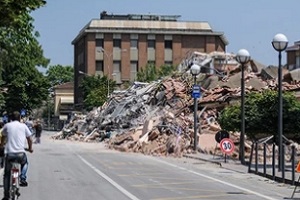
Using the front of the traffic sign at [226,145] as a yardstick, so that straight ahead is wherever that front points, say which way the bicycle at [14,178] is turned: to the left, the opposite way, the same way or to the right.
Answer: the opposite way

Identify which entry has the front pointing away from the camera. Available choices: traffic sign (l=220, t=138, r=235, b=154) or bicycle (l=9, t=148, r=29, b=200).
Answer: the bicycle

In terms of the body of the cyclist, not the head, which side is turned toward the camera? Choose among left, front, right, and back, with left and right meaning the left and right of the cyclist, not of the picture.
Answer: back

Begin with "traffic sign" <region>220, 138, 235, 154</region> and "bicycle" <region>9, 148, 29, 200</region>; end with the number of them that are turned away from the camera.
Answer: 1

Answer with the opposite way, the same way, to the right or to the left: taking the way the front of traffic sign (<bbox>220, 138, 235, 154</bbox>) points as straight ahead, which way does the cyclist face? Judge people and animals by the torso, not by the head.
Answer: the opposite way

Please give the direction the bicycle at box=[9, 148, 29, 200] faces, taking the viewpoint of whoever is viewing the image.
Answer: facing away from the viewer

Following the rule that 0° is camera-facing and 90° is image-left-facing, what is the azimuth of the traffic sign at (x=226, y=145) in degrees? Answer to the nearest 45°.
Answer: approximately 0°

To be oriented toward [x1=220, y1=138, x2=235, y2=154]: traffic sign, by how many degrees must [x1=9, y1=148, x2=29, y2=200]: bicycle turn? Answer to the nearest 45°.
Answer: approximately 45° to its right

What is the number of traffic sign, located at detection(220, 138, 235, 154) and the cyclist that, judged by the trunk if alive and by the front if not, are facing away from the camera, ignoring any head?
1
